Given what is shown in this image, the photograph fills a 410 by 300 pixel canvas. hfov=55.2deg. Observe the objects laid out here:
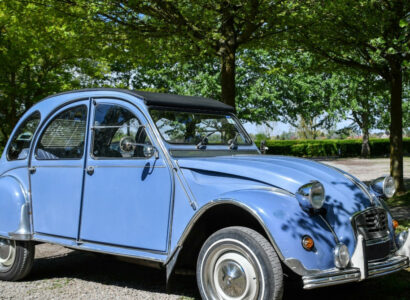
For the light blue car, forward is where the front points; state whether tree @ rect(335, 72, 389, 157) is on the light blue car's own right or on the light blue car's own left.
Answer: on the light blue car's own left

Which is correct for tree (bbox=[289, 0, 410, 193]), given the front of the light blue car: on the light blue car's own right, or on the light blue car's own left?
on the light blue car's own left

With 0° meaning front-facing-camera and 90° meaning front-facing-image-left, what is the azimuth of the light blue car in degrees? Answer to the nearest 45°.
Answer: approximately 315°

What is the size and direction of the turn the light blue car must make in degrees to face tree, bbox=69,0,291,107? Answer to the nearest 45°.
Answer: approximately 135° to its left

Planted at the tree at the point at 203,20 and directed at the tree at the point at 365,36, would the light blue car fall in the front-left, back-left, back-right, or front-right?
back-right
